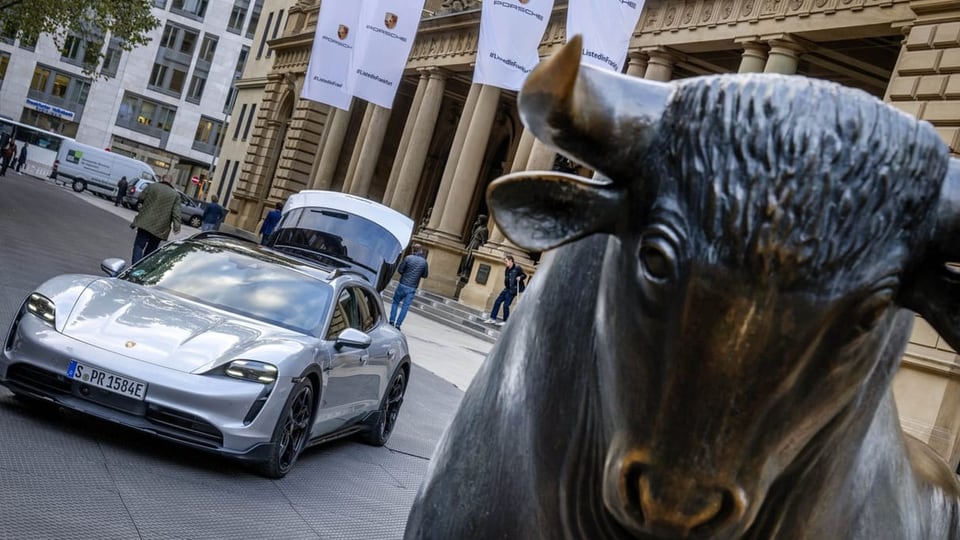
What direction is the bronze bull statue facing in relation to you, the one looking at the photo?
facing the viewer

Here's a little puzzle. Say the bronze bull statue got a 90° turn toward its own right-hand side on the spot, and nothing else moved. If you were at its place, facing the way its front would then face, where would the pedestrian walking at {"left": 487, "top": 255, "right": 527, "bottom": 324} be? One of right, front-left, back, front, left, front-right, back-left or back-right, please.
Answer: right

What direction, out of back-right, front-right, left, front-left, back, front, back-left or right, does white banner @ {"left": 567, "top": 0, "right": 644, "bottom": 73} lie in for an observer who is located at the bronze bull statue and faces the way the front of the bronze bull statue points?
back

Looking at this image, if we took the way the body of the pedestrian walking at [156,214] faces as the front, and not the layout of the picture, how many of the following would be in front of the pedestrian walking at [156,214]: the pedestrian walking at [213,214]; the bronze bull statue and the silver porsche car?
1

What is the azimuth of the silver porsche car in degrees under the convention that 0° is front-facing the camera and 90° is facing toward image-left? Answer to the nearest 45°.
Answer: approximately 45°

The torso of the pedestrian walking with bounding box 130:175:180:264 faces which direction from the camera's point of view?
away from the camera

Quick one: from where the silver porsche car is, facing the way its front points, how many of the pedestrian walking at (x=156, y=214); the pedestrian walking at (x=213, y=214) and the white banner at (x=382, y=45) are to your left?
0

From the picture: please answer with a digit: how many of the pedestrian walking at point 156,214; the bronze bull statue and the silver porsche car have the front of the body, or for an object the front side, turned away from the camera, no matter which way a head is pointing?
1

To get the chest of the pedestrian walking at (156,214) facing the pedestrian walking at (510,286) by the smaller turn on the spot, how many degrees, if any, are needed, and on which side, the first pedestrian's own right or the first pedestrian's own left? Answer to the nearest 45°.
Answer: approximately 45° to the first pedestrian's own right

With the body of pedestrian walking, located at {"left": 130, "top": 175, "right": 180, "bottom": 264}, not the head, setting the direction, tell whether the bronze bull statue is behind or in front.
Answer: behind

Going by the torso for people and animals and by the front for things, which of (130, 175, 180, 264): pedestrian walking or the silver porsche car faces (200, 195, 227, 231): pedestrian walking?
(130, 175, 180, 264): pedestrian walking

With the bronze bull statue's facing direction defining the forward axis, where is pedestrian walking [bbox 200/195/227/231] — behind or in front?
behind
